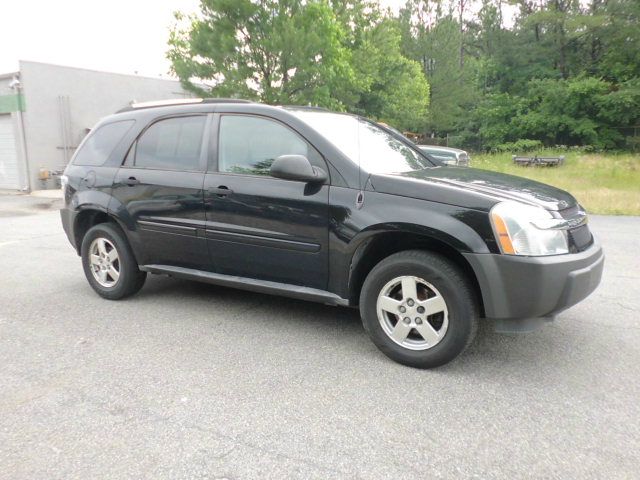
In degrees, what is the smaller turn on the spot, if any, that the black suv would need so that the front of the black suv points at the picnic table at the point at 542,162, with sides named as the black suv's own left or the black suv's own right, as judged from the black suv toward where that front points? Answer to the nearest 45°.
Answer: approximately 90° to the black suv's own left

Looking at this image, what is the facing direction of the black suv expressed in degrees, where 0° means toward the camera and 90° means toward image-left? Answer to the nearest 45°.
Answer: approximately 315°

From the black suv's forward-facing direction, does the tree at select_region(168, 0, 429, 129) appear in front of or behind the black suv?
behind

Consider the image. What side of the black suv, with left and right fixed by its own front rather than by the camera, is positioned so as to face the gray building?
back
